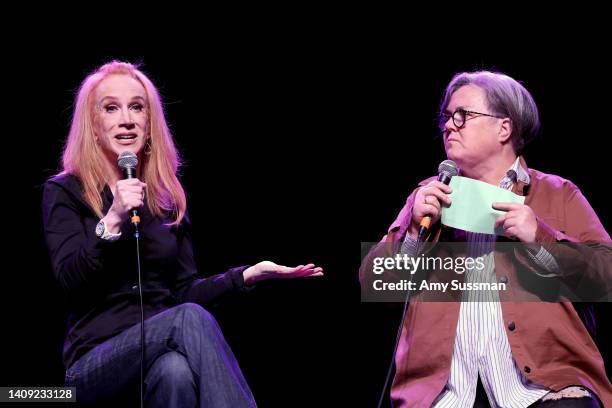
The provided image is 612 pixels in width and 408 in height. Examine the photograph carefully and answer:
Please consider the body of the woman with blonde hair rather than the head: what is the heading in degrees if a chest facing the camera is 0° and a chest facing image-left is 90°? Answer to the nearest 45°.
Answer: approximately 315°

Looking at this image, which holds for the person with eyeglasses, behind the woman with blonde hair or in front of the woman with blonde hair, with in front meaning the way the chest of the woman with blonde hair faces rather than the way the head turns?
in front
